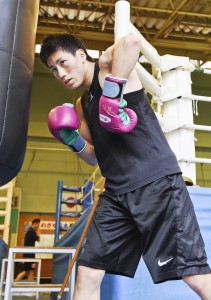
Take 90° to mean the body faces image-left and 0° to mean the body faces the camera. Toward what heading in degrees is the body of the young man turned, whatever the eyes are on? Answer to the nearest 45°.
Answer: approximately 45°

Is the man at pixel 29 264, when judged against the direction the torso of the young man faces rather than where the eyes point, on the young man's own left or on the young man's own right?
on the young man's own right

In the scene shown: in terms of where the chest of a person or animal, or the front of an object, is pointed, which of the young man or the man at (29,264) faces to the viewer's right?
the man

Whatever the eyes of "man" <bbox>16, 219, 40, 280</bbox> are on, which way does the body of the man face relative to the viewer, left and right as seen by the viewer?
facing to the right of the viewer

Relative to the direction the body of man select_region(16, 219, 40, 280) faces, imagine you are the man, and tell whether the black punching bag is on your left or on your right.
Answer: on your right
